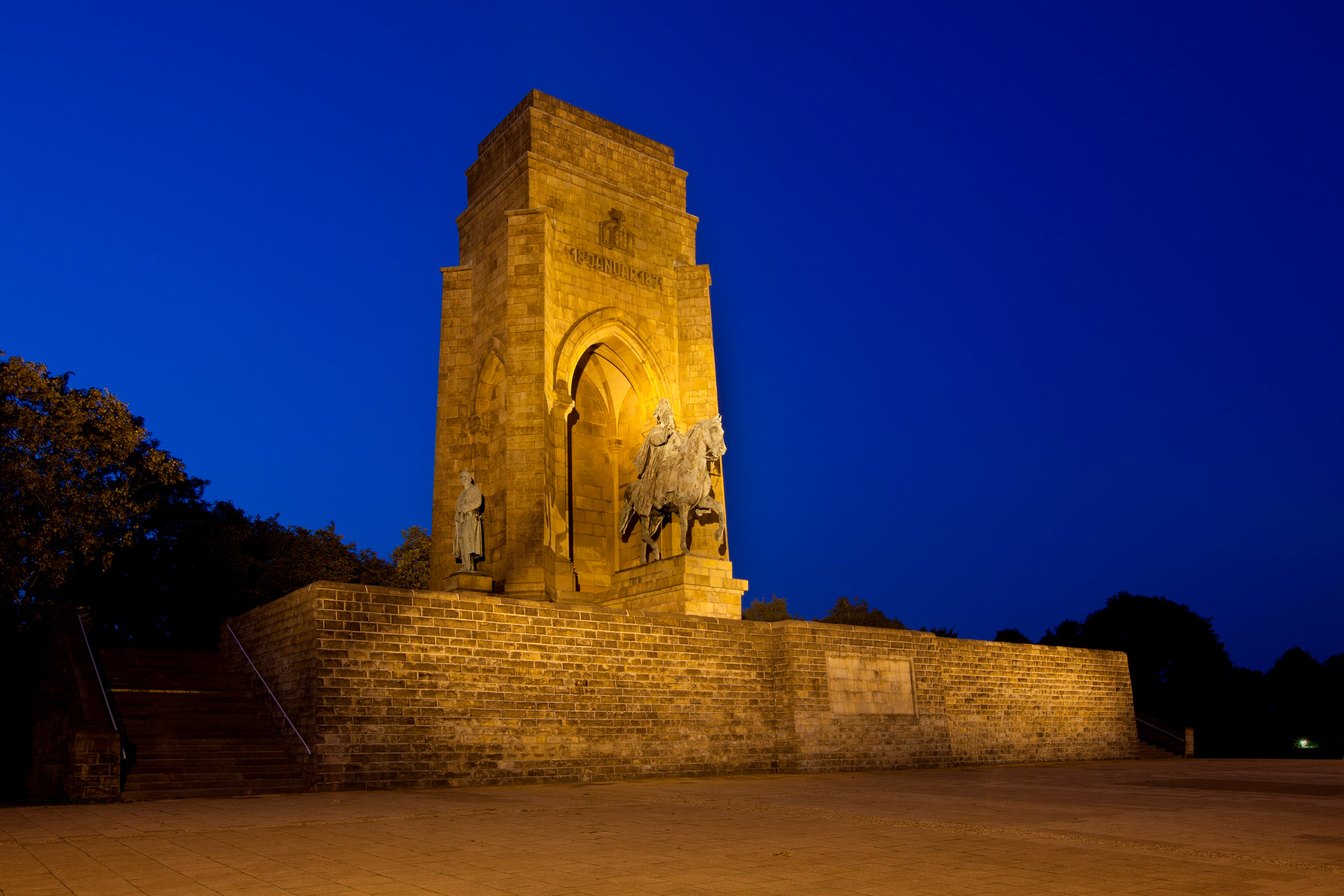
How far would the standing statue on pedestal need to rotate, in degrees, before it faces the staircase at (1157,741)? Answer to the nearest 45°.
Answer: approximately 135° to its left

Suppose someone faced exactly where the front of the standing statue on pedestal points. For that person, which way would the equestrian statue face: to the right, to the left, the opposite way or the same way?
to the left

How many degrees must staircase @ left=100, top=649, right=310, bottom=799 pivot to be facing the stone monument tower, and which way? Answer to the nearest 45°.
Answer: approximately 135° to its left

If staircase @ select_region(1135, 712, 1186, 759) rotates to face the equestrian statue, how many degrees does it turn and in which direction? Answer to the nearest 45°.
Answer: approximately 135° to its right

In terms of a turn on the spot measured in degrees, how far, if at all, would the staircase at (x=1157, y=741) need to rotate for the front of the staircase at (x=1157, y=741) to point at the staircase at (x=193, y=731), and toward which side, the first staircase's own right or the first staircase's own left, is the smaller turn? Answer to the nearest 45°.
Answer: approximately 135° to the first staircase's own right

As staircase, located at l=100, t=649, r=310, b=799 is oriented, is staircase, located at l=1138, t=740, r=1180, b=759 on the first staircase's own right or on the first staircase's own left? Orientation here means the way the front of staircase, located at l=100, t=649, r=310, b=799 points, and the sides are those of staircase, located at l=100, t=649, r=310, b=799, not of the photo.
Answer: on the first staircase's own left

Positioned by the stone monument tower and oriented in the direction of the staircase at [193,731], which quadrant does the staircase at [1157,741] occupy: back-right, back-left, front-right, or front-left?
back-left

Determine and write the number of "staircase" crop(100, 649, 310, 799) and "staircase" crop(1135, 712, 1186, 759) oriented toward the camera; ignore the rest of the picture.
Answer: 1

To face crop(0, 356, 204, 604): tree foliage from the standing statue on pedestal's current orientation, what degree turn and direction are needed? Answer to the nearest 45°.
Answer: approximately 45° to its right

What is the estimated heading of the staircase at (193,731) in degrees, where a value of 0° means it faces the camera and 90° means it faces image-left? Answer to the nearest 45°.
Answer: approximately 0°

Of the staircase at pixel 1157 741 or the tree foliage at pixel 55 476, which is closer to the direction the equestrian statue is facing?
the staircase

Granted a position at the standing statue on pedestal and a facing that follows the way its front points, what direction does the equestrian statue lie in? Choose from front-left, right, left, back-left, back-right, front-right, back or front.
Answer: back-left

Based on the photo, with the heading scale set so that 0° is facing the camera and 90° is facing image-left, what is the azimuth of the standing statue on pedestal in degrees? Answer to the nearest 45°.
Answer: approximately 45°
